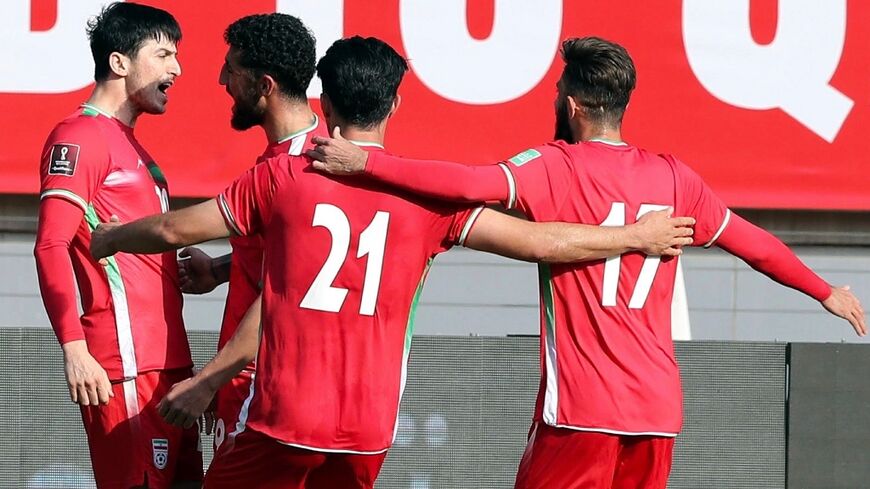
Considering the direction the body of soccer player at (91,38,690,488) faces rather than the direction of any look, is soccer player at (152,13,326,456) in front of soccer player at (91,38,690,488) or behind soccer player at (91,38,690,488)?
in front

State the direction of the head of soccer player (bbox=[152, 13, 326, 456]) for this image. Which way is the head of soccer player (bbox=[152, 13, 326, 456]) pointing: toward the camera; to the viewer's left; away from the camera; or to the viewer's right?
to the viewer's left

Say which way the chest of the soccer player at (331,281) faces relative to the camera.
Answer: away from the camera

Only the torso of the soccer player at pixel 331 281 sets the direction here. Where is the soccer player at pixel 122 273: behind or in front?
in front

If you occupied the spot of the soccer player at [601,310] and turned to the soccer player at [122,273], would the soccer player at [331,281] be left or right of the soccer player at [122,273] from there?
left

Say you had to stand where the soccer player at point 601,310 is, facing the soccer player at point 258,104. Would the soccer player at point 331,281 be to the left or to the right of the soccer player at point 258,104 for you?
left

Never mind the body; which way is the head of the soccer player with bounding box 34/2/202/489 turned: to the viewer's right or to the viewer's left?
to the viewer's right

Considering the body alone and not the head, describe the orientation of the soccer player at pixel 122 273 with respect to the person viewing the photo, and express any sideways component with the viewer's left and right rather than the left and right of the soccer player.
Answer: facing to the right of the viewer

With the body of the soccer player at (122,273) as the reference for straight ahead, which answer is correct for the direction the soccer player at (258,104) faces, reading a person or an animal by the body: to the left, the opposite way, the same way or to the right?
the opposite way

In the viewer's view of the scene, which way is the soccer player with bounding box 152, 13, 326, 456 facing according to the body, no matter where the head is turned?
to the viewer's left

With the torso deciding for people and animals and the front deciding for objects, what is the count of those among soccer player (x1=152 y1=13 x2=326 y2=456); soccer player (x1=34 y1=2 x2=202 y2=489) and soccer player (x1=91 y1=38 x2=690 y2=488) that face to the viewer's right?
1

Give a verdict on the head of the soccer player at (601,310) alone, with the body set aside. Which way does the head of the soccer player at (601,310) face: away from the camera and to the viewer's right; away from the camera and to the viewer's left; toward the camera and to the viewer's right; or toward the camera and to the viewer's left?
away from the camera and to the viewer's left

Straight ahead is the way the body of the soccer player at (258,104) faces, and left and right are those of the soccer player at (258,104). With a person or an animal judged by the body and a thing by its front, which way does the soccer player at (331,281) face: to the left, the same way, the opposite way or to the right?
to the right

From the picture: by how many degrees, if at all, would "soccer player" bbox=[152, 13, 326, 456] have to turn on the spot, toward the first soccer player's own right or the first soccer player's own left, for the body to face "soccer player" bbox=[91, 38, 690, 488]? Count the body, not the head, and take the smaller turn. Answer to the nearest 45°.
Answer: approximately 90° to the first soccer player's own left

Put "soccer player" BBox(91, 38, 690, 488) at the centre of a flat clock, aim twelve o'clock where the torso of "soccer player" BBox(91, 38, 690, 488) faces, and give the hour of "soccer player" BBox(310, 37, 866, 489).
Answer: "soccer player" BBox(310, 37, 866, 489) is roughly at 2 o'clock from "soccer player" BBox(91, 38, 690, 488).

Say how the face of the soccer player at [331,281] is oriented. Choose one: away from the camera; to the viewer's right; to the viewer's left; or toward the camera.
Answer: away from the camera
